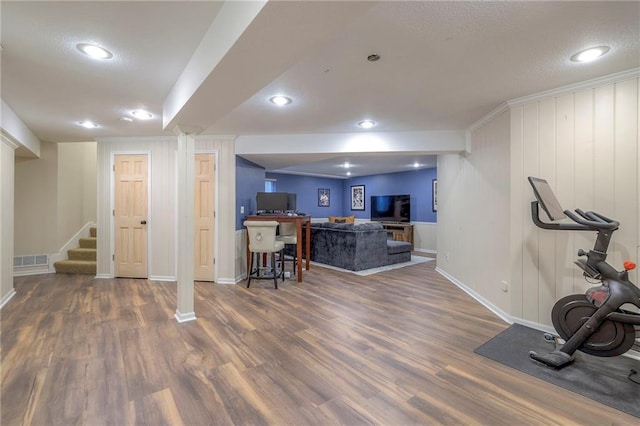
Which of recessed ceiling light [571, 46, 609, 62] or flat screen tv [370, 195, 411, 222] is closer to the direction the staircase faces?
the recessed ceiling light

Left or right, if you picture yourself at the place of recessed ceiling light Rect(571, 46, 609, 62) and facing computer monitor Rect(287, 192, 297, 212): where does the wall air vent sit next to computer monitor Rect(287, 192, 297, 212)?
left

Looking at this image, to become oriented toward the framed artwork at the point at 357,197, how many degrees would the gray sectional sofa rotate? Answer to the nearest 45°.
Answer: approximately 45° to its left

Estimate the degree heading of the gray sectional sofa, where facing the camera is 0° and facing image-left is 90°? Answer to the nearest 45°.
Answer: approximately 225°

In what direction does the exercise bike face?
to the viewer's left

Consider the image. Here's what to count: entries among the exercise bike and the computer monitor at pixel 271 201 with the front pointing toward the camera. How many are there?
1

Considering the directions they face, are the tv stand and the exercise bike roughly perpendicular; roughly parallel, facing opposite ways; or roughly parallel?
roughly perpendicular

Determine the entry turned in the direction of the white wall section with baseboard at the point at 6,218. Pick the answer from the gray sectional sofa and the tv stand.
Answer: the tv stand

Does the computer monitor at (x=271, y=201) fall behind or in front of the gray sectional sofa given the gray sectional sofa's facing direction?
behind
